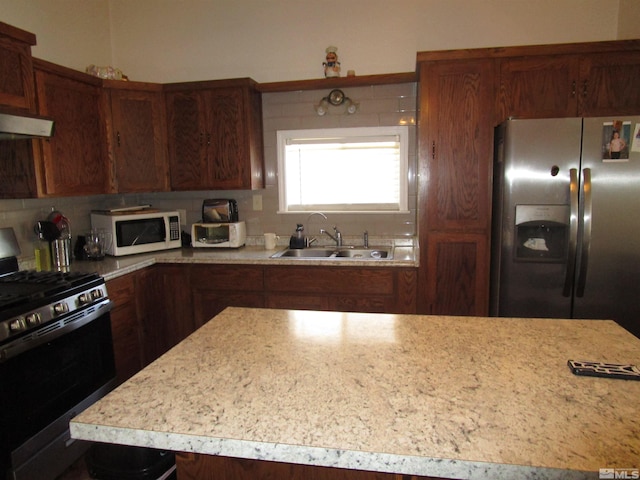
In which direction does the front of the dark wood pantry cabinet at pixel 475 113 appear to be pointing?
toward the camera

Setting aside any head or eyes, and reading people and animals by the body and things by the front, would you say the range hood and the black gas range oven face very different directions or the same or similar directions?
same or similar directions

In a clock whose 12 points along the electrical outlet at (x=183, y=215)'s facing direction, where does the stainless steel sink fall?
The stainless steel sink is roughly at 10 o'clock from the electrical outlet.

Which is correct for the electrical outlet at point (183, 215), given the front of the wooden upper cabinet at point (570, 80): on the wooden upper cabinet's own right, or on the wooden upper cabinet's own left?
on the wooden upper cabinet's own right

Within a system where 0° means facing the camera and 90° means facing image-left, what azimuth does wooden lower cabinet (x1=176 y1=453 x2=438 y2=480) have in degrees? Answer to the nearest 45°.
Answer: approximately 0°

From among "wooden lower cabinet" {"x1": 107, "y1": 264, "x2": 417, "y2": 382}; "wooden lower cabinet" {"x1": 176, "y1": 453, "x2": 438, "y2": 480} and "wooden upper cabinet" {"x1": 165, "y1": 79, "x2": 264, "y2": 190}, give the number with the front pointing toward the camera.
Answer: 3

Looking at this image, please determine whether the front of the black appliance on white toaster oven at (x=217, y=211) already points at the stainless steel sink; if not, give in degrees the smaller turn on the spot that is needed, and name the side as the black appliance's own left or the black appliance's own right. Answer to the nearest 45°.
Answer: approximately 90° to the black appliance's own left

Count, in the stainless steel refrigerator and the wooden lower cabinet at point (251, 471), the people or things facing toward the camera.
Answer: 2

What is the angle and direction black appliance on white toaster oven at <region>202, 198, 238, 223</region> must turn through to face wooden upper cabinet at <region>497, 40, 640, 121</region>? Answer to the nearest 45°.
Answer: approximately 45° to its left

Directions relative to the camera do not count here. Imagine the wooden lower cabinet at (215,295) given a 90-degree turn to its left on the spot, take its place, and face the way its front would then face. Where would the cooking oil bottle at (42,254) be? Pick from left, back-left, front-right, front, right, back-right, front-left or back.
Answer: back

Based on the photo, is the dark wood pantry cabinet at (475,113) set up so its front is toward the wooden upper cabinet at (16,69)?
no

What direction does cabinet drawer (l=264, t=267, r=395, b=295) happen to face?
toward the camera

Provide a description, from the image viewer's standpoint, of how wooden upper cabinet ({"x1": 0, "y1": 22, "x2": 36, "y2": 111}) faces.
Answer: facing the viewer and to the right of the viewer
